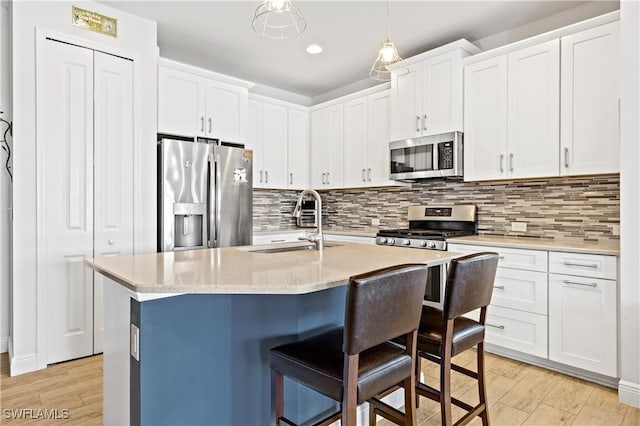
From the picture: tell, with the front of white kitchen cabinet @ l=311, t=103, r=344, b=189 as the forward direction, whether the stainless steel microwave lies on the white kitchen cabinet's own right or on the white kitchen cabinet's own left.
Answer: on the white kitchen cabinet's own left

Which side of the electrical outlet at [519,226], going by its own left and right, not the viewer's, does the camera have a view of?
front

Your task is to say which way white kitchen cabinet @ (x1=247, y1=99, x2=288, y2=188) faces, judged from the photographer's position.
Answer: facing the viewer and to the right of the viewer

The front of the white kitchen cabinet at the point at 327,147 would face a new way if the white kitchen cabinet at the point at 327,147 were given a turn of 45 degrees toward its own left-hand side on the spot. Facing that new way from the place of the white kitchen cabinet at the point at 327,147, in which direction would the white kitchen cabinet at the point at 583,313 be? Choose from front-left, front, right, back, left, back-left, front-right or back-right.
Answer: front-left

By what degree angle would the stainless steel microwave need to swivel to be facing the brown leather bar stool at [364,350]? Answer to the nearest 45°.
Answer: approximately 45° to its left

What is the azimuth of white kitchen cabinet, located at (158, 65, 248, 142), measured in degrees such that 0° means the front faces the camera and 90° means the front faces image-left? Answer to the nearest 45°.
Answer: approximately 315°

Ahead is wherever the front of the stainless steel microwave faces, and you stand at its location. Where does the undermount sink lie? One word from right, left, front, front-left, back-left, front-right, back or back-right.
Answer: front

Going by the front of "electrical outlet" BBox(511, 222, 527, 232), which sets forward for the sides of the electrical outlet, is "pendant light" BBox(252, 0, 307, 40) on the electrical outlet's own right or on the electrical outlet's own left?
on the electrical outlet's own right

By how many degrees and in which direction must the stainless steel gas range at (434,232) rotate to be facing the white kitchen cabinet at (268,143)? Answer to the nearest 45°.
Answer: approximately 45° to its right

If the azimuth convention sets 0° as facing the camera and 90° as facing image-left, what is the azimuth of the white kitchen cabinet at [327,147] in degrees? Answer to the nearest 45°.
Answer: approximately 45°

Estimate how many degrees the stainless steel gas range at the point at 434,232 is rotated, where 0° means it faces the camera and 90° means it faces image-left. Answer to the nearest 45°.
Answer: approximately 45°

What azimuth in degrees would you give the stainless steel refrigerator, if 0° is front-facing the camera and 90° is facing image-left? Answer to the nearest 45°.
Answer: approximately 315°

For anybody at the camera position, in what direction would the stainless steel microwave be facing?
facing the viewer and to the left of the viewer

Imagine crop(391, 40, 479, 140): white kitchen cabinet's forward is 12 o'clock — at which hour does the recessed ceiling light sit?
The recessed ceiling light is roughly at 1 o'clock from the white kitchen cabinet.
